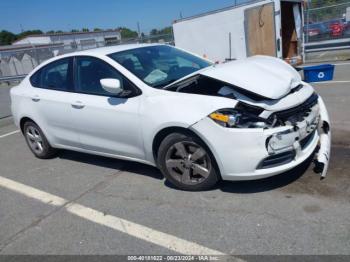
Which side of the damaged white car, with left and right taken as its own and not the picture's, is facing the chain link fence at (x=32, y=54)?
back

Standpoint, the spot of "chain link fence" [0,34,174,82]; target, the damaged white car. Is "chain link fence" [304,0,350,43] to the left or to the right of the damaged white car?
left

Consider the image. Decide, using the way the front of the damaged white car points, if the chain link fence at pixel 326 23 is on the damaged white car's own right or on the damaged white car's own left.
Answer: on the damaged white car's own left

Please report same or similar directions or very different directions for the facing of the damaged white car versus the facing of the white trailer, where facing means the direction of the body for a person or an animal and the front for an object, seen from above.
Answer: very different directions

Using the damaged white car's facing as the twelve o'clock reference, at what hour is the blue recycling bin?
The blue recycling bin is roughly at 9 o'clock from the damaged white car.

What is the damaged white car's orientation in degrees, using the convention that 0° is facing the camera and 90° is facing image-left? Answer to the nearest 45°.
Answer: approximately 315°

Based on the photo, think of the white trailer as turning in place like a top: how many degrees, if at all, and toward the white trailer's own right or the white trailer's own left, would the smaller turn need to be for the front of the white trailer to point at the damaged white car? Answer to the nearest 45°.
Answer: approximately 135° to the white trailer's own left

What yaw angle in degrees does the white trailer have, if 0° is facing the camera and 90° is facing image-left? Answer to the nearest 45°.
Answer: approximately 135°
